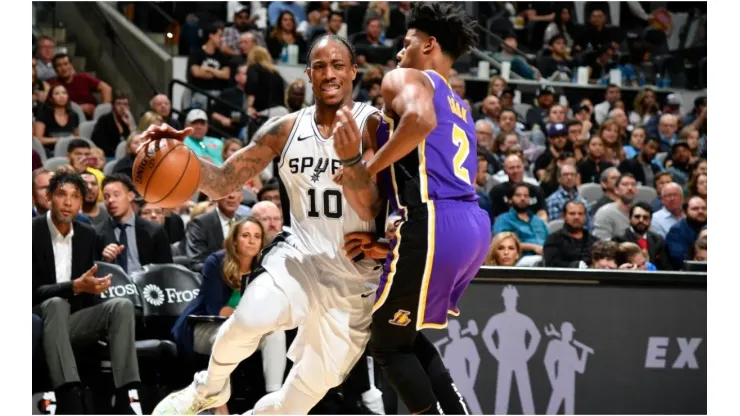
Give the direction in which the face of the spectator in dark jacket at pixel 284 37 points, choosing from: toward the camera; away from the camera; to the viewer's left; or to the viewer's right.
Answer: toward the camera

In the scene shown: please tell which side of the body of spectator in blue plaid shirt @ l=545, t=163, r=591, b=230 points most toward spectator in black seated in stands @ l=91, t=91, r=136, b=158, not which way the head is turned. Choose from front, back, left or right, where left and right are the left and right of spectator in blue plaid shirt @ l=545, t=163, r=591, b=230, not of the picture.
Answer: right

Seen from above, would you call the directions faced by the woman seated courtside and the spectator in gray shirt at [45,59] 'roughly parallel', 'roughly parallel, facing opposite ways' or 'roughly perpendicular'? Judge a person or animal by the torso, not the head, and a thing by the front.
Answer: roughly parallel

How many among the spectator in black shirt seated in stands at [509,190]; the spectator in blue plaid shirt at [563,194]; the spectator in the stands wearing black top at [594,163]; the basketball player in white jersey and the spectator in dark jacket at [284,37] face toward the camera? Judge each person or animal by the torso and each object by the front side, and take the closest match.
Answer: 5

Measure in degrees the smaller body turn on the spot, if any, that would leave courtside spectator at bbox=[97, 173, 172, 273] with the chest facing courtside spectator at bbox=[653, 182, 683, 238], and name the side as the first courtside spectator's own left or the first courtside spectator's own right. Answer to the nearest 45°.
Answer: approximately 135° to the first courtside spectator's own left

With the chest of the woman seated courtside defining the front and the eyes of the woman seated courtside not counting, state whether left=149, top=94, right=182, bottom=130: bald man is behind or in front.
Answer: behind

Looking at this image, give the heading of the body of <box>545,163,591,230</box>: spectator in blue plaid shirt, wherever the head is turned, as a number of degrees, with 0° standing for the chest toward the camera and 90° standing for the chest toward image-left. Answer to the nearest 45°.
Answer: approximately 0°

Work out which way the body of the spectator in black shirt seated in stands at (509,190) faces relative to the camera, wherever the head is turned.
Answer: toward the camera

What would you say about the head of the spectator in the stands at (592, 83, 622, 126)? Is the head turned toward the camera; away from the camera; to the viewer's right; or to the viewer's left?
toward the camera

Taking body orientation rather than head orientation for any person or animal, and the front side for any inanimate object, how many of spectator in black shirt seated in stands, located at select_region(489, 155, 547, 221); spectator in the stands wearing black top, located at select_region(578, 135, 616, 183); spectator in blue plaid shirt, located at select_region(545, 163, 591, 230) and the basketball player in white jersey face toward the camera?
4

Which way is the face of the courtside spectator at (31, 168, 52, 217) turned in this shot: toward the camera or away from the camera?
toward the camera

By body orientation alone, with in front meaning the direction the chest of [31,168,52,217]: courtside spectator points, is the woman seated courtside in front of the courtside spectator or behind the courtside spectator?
in front

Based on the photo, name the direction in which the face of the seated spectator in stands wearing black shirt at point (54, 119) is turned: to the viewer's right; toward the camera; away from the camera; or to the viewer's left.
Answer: toward the camera

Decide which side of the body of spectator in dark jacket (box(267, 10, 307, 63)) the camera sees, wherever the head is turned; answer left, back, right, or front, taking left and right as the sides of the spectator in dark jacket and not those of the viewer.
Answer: front

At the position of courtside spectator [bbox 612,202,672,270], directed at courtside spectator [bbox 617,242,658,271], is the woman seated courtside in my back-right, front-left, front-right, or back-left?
front-right

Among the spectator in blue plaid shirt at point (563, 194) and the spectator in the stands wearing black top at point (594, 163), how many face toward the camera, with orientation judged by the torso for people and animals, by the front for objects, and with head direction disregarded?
2

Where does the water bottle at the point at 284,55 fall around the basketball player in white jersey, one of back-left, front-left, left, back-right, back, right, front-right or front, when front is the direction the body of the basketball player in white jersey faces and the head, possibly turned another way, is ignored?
back

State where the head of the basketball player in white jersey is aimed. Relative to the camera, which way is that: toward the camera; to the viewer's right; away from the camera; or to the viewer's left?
toward the camera

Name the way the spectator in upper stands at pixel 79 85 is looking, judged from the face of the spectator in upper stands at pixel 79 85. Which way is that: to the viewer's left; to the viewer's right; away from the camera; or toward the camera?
toward the camera

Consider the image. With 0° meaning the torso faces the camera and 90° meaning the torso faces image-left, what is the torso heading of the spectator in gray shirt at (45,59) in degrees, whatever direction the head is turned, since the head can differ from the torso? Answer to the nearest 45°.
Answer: approximately 315°
